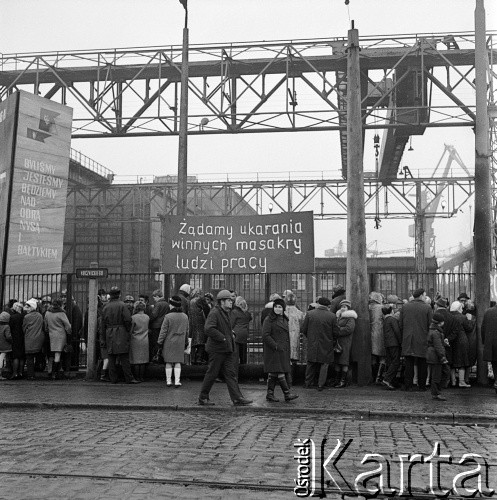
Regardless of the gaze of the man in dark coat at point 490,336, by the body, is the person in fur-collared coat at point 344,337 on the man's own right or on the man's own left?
on the man's own left

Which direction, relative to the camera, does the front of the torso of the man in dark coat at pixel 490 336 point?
away from the camera

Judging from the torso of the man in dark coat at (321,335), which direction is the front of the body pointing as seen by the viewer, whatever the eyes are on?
away from the camera

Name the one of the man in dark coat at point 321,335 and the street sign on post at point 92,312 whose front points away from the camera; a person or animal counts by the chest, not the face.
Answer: the man in dark coat

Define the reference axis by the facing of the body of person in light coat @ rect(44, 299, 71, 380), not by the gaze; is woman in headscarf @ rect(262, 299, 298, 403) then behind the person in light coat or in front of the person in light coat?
behind

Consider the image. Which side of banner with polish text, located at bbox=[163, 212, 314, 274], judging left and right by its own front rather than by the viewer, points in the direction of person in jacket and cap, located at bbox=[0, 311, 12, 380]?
right

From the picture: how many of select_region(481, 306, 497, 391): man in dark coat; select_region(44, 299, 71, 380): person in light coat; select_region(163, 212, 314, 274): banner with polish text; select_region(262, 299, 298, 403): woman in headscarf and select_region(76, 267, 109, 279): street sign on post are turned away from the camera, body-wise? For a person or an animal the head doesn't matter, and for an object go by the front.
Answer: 2

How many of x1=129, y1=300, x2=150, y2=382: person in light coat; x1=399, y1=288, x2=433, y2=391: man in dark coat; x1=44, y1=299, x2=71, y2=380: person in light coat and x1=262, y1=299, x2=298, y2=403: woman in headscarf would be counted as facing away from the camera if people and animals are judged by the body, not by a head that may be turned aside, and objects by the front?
3

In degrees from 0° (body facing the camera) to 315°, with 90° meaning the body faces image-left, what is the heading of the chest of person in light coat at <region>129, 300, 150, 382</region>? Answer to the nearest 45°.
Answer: approximately 180°
